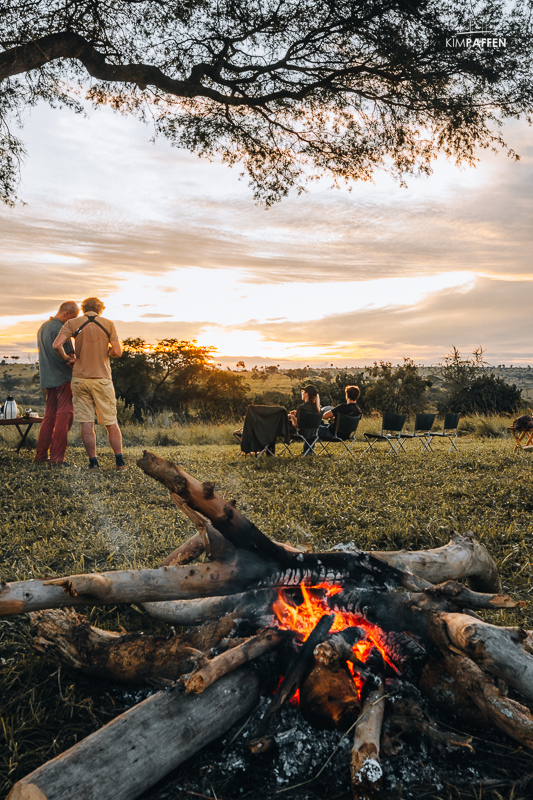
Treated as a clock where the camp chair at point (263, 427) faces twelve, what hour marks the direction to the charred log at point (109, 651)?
The charred log is roughly at 6 o'clock from the camp chair.

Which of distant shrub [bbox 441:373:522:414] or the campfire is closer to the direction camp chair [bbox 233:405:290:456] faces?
the distant shrub

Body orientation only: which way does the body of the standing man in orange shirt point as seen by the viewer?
away from the camera

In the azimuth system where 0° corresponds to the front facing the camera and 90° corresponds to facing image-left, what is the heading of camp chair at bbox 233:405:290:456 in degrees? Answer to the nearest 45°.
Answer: approximately 180°

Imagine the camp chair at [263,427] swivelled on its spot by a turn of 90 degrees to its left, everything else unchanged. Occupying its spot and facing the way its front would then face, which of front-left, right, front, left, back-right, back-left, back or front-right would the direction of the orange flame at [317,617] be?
left

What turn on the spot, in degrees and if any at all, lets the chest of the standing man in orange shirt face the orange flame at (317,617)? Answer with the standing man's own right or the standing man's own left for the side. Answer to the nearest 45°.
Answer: approximately 180°

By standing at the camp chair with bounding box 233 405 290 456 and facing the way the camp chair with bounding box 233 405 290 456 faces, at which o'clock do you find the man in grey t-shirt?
The man in grey t-shirt is roughly at 8 o'clock from the camp chair.

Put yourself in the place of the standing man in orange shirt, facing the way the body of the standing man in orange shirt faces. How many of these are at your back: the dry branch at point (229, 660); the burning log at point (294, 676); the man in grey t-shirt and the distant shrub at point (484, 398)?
2

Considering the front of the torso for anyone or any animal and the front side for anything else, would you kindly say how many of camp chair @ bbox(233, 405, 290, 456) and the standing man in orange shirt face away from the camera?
2

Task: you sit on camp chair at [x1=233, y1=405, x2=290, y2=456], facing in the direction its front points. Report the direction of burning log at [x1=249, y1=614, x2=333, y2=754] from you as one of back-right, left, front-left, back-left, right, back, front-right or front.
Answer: back

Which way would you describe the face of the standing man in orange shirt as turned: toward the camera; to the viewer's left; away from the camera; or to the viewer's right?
away from the camera

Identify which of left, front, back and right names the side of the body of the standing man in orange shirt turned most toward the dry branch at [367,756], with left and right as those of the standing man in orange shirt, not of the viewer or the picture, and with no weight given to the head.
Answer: back

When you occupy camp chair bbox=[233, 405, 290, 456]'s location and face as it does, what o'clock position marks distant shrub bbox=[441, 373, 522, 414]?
The distant shrub is roughly at 1 o'clock from the camp chair.
